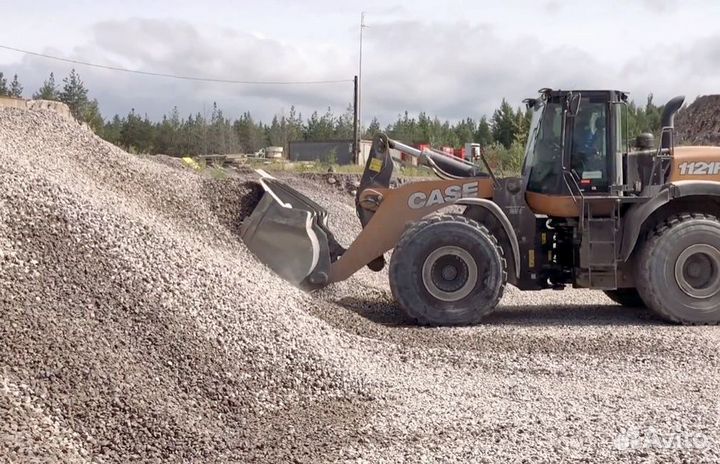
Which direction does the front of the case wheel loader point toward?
to the viewer's left

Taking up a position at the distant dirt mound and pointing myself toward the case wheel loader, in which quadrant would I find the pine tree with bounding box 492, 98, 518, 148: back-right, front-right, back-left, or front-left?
back-right

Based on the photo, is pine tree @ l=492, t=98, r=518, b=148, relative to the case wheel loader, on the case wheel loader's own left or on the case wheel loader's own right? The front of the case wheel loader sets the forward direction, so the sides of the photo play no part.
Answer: on the case wheel loader's own right

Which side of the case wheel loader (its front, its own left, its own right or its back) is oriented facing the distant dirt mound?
right

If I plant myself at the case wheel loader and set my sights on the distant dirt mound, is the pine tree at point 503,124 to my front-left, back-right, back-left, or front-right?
front-left

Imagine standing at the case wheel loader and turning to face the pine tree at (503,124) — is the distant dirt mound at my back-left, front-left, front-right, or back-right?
front-right
